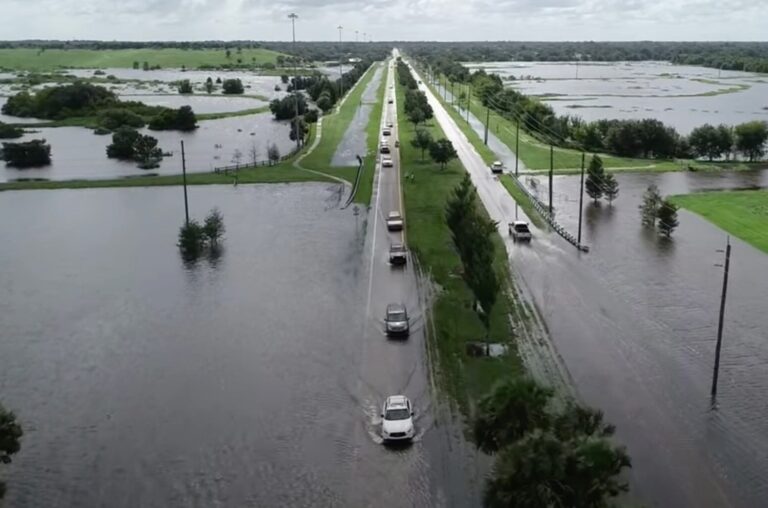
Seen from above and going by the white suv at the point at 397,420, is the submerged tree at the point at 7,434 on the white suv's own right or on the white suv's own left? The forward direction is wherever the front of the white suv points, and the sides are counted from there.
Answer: on the white suv's own right

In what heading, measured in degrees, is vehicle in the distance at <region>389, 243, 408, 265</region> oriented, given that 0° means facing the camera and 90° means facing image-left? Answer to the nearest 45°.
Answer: approximately 0°

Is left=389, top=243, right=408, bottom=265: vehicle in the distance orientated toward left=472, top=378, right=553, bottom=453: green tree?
yes

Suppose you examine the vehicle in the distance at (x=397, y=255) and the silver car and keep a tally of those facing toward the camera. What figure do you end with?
2

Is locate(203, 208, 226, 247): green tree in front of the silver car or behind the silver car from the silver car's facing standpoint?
behind

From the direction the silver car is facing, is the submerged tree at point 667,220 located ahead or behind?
behind

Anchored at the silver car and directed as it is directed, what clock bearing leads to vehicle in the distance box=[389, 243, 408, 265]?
The vehicle in the distance is roughly at 6 o'clock from the silver car.

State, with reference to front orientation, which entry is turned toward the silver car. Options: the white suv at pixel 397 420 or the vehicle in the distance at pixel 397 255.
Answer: the vehicle in the distance

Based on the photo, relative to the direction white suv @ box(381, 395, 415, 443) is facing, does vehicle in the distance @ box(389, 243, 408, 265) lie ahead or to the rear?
to the rear

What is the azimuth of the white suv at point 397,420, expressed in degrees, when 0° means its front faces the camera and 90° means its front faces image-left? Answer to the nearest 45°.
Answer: approximately 0°

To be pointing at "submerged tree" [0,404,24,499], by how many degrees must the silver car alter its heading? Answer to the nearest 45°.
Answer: approximately 45° to its right
